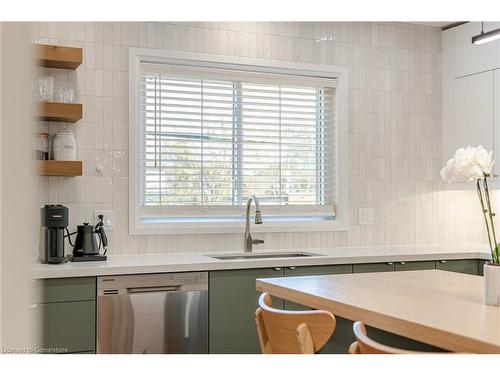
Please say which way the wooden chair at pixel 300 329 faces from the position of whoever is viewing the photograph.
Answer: facing away from the viewer and to the right of the viewer

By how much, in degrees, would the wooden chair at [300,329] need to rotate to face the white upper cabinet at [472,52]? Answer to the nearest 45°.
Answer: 0° — it already faces it

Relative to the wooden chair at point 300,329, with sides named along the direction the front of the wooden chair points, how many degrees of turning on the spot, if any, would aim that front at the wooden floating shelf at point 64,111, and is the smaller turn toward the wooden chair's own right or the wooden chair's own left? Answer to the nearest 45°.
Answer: approximately 90° to the wooden chair's own left

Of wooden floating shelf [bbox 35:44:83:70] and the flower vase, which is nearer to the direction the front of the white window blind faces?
the flower vase

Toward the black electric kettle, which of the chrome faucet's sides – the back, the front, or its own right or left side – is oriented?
right
